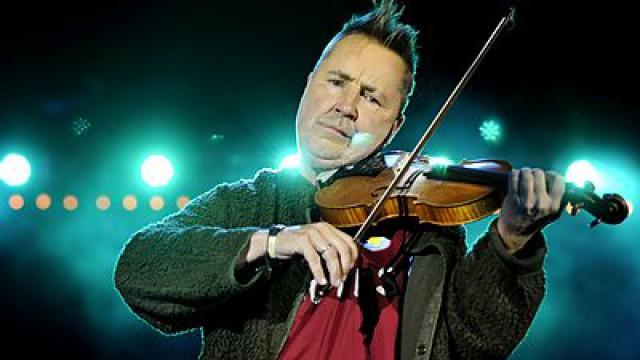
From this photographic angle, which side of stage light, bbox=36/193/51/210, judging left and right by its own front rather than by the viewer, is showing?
front

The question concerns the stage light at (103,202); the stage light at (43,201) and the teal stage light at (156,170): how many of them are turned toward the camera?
3

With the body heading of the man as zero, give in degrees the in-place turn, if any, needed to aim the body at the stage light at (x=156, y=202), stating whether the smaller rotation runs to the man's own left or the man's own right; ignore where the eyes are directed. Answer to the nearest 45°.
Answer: approximately 135° to the man's own right

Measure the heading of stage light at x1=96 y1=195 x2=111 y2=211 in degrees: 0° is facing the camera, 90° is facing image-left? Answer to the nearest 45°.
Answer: approximately 0°

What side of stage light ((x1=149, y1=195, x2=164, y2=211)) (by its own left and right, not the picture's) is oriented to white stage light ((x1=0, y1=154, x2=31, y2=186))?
right

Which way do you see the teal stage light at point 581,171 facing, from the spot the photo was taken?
facing the viewer

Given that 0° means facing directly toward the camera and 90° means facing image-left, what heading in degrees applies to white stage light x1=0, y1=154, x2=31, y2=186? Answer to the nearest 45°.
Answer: approximately 0°

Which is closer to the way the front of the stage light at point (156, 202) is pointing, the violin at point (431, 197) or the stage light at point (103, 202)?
the violin
